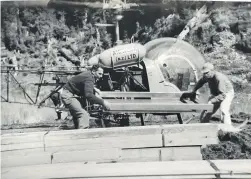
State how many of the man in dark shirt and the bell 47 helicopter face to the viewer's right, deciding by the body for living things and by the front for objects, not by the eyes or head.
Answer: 2

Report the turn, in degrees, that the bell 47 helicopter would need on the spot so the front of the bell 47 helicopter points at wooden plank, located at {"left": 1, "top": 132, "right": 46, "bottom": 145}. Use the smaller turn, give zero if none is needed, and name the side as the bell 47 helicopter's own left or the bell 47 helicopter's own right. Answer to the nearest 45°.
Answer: approximately 180°

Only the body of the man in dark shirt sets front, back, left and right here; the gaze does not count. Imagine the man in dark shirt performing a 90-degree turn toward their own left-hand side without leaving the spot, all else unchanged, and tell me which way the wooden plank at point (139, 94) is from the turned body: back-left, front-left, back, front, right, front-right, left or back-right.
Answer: right

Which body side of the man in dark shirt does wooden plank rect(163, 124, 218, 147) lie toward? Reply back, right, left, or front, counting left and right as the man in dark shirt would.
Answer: front

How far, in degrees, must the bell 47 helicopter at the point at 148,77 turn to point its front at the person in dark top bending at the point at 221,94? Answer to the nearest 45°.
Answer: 0° — it already faces them

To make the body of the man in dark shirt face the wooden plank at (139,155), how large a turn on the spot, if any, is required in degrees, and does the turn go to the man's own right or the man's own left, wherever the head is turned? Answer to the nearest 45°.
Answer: approximately 45° to the man's own right

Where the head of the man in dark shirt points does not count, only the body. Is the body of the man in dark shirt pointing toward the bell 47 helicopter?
yes

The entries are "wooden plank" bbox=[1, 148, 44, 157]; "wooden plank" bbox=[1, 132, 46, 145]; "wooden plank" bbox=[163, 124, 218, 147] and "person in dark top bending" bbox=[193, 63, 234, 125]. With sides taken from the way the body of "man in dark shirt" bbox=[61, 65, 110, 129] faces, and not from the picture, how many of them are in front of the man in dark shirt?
2

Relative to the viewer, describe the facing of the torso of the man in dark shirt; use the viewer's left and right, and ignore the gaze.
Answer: facing to the right of the viewer

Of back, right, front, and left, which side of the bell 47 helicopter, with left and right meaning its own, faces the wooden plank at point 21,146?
right

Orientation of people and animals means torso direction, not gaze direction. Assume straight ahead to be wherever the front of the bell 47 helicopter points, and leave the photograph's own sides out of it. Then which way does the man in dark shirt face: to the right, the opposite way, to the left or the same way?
the same way

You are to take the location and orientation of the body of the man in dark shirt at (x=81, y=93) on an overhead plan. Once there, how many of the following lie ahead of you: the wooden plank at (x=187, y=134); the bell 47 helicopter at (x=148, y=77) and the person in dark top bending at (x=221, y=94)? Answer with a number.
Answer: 3

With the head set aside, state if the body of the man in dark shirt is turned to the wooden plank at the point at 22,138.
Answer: no

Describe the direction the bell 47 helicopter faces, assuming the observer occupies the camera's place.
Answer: facing to the right of the viewer

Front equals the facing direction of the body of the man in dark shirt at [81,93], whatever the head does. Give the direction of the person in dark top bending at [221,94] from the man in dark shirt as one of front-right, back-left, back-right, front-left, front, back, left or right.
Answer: front
